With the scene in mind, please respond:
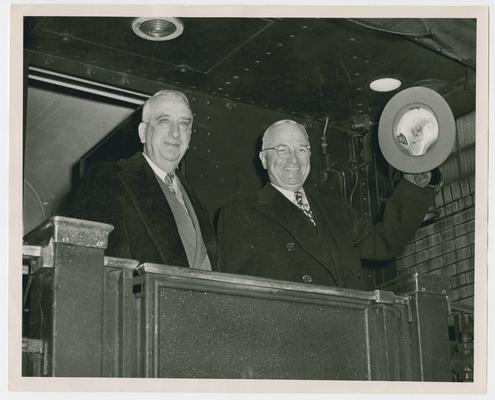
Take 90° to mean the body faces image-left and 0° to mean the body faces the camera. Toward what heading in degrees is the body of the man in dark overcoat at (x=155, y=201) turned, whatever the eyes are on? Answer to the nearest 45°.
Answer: approximately 315°

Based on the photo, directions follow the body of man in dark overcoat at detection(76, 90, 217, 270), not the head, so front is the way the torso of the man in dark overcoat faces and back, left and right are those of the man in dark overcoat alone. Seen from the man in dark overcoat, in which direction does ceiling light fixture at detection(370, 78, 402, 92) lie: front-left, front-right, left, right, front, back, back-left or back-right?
left
